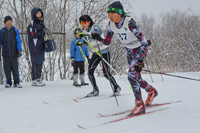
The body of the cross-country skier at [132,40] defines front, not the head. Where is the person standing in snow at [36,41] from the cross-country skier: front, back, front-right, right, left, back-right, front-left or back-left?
right

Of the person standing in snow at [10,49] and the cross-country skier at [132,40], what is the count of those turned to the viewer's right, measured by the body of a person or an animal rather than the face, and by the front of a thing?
0

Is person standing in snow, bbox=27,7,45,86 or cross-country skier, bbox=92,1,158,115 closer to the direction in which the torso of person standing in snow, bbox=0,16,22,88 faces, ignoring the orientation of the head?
the cross-country skier

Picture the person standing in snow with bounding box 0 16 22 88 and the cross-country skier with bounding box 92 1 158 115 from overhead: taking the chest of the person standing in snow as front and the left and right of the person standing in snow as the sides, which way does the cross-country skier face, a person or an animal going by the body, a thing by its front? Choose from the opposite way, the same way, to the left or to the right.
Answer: to the right

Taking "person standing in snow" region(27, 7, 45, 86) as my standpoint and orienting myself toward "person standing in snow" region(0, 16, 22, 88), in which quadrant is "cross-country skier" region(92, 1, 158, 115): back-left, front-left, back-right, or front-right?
back-left

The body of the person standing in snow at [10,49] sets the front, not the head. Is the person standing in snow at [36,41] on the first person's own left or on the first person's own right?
on the first person's own left

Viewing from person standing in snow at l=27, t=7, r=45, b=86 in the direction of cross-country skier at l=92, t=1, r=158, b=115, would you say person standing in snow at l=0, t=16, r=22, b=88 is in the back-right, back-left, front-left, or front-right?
back-right

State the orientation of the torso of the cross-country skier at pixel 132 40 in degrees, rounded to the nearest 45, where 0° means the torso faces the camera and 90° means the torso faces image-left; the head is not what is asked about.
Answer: approximately 45°

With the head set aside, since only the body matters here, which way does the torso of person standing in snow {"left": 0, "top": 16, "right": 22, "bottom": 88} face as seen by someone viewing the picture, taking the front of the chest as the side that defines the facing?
toward the camera

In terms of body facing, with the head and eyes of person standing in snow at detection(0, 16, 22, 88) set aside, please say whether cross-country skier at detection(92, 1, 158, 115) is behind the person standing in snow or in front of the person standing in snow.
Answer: in front

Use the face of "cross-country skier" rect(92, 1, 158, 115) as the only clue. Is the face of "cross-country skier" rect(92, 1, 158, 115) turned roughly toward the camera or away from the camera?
toward the camera
